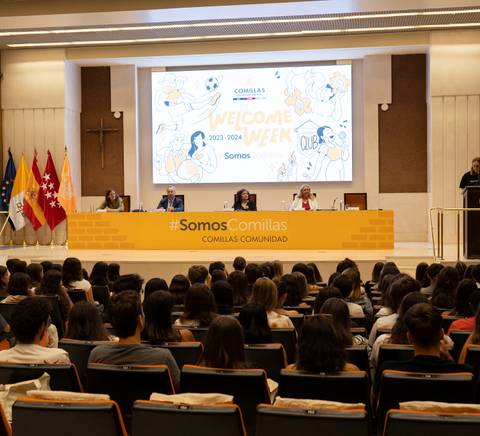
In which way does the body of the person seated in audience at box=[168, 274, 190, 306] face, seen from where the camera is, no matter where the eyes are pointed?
away from the camera

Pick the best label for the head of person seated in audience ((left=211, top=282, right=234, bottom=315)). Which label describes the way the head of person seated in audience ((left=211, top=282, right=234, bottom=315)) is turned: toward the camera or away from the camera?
away from the camera

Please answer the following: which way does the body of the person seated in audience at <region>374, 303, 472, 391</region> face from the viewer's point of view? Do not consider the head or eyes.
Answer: away from the camera

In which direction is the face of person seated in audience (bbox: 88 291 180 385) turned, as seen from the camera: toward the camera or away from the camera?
away from the camera

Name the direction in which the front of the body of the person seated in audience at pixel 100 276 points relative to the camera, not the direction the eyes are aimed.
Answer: away from the camera

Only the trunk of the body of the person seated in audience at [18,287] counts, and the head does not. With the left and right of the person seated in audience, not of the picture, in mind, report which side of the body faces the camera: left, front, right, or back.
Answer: back

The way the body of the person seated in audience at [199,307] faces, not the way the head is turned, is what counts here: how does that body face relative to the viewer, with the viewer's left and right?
facing away from the viewer

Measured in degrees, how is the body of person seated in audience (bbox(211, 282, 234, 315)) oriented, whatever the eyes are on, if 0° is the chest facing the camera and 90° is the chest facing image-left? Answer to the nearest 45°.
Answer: approximately 180°

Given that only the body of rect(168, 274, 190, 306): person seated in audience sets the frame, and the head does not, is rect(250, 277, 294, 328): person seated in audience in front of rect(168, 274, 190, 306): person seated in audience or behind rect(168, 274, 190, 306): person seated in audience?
behind

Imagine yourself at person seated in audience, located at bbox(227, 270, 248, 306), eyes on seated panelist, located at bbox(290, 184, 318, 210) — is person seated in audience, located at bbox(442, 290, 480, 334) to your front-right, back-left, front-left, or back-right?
back-right

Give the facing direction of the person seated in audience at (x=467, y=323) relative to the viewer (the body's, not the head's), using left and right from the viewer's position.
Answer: facing away from the viewer

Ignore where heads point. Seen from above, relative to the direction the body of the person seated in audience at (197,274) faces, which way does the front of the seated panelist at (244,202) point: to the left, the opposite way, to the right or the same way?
the opposite way

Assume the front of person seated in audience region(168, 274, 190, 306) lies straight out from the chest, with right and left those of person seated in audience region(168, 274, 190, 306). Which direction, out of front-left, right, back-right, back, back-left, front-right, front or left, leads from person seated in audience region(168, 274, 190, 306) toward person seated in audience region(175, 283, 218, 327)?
back

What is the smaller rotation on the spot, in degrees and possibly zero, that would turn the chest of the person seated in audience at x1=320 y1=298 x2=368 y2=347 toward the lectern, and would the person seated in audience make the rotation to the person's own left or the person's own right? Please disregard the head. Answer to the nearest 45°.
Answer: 0° — they already face it
